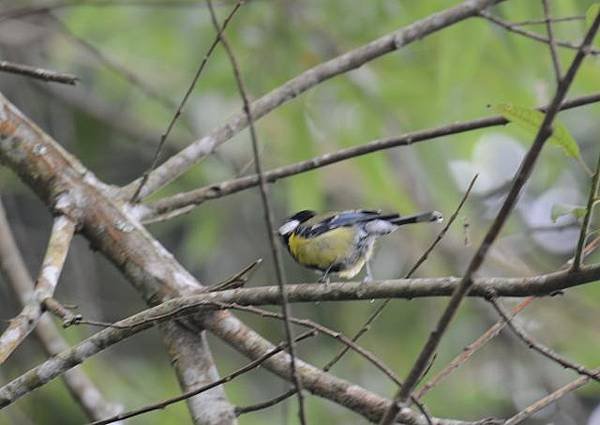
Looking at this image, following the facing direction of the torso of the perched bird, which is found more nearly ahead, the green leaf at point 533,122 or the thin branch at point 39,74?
the thin branch

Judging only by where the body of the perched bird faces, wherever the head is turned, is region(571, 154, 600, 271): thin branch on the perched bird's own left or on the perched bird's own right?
on the perched bird's own left

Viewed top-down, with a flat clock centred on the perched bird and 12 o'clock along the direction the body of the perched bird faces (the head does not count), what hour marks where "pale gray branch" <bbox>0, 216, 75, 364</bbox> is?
The pale gray branch is roughly at 11 o'clock from the perched bird.

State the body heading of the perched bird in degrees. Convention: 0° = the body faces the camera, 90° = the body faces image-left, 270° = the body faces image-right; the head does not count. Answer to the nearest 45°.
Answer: approximately 90°

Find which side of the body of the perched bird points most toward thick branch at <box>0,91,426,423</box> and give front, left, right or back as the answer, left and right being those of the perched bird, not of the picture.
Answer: front

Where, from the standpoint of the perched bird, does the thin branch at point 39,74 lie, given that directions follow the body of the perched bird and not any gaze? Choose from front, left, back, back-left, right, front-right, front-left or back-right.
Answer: front-left
